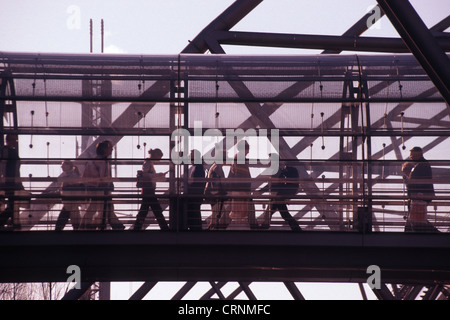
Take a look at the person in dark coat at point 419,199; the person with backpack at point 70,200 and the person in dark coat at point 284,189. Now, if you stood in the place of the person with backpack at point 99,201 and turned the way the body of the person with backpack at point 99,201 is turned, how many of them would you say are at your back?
1

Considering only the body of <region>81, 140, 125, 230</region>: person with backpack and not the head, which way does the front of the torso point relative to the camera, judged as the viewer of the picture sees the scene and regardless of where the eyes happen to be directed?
to the viewer's right

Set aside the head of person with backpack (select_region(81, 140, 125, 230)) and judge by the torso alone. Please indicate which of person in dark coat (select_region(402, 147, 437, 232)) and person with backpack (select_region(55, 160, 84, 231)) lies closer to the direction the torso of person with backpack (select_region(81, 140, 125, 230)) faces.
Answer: the person in dark coat

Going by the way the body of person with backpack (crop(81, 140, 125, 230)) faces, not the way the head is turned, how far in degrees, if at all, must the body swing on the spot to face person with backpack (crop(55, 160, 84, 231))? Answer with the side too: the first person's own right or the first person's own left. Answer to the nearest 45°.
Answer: approximately 180°

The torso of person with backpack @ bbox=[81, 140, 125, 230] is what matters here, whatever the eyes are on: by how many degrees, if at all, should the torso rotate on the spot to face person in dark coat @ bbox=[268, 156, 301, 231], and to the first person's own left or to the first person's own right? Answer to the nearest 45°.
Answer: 0° — they already face them

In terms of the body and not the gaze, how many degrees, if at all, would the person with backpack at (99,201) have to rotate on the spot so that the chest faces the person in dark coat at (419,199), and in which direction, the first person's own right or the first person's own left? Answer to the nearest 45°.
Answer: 0° — they already face them
